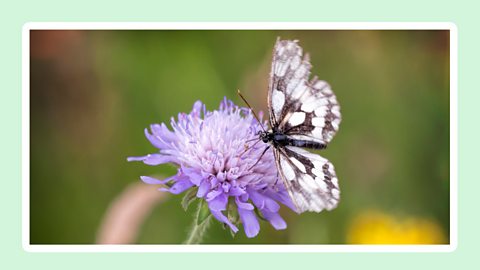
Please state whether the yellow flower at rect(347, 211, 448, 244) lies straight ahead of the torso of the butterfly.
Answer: no

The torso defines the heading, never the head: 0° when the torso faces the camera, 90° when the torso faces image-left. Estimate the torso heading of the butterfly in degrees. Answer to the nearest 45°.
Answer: approximately 90°
